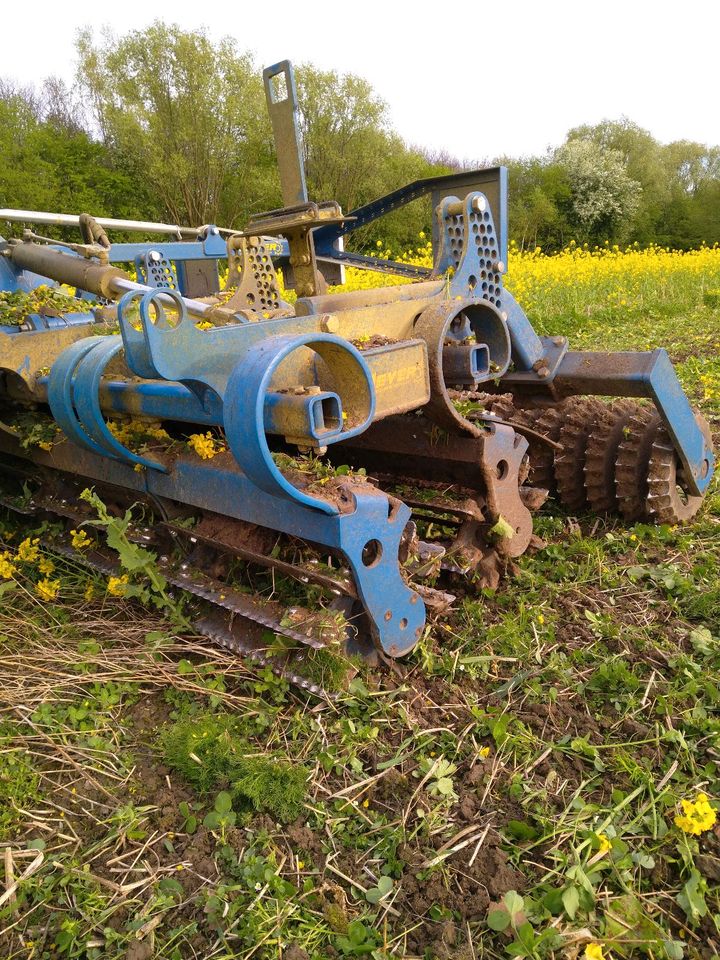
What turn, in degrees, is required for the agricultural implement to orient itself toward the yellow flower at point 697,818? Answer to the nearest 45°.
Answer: approximately 90° to its left

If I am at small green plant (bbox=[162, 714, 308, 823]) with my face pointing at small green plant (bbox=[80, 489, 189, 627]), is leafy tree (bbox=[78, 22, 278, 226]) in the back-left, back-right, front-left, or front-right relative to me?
front-right

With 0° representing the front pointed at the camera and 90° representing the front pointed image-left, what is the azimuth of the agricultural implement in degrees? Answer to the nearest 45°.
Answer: approximately 45°

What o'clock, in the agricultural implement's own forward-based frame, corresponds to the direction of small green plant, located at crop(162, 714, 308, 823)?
The small green plant is roughly at 11 o'clock from the agricultural implement.

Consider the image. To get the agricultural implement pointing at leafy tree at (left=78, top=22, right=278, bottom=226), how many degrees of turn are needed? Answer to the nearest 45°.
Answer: approximately 135° to its right

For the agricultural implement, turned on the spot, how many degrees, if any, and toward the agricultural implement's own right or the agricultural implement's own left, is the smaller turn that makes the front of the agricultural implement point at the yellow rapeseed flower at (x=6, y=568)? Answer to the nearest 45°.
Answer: approximately 45° to the agricultural implement's own right

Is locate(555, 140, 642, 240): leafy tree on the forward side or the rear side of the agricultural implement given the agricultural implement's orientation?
on the rear side

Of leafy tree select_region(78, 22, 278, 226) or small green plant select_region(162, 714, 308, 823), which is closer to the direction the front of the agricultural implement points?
the small green plant

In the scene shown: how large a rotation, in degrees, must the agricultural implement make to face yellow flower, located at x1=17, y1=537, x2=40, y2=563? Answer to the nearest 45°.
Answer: approximately 45° to its right

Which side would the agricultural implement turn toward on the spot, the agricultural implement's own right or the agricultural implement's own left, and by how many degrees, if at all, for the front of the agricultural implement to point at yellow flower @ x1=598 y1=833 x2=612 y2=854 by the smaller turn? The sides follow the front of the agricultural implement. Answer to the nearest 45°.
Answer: approximately 90° to the agricultural implement's own left
